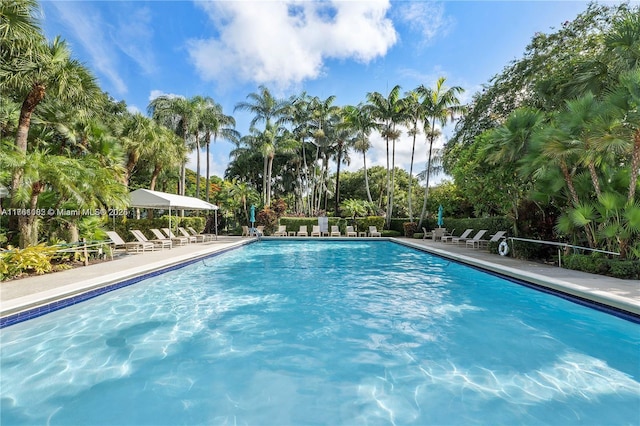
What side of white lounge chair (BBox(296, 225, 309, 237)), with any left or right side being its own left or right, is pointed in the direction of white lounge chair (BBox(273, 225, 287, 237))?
right

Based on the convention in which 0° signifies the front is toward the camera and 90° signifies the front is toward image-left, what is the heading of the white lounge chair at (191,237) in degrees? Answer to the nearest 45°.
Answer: approximately 270°

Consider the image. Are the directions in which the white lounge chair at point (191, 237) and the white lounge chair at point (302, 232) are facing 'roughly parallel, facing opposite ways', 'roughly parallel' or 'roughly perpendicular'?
roughly perpendicular

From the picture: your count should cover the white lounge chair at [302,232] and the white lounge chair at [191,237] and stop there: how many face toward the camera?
1

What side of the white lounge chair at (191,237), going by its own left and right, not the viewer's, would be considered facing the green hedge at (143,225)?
back

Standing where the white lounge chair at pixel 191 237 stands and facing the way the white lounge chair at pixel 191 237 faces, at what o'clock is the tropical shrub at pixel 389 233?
The tropical shrub is roughly at 12 o'clock from the white lounge chair.

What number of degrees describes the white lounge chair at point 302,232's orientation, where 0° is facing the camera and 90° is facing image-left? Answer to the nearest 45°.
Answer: approximately 0°
